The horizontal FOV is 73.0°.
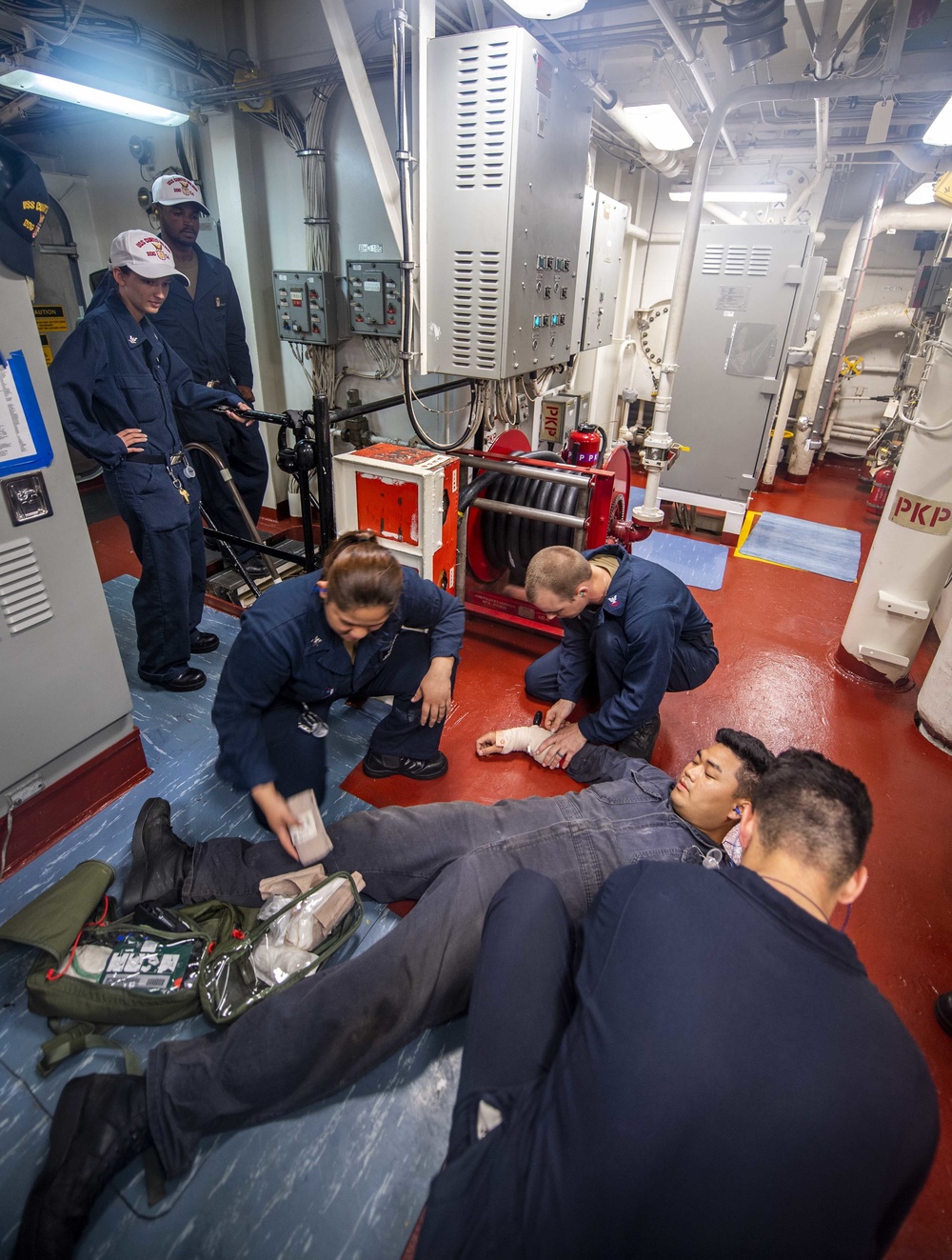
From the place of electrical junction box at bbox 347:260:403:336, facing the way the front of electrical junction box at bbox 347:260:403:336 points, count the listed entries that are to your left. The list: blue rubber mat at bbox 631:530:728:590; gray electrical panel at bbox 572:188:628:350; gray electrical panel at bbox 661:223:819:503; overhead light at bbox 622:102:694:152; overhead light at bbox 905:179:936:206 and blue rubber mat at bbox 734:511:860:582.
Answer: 6

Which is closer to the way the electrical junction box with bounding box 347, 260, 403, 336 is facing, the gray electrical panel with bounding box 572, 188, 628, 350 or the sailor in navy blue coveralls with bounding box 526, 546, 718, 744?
the sailor in navy blue coveralls

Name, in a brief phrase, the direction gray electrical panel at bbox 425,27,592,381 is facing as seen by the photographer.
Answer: facing the viewer and to the right of the viewer

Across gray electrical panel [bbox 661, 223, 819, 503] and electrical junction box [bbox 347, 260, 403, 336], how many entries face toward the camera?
2

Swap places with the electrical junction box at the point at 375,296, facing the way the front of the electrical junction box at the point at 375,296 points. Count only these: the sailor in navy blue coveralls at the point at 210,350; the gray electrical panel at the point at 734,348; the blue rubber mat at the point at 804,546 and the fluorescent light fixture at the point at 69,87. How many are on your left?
2

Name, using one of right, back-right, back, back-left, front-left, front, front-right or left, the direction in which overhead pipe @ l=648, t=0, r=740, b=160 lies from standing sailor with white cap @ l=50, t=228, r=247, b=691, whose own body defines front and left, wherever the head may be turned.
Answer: front-left

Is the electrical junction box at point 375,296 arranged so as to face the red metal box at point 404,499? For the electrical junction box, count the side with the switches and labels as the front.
yes

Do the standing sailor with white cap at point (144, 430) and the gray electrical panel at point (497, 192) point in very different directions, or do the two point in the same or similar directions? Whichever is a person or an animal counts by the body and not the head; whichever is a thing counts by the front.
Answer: same or similar directions

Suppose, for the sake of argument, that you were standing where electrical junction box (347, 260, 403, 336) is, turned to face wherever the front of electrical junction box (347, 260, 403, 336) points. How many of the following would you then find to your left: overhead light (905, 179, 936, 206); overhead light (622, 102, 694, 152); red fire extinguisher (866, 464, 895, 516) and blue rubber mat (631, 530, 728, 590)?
4

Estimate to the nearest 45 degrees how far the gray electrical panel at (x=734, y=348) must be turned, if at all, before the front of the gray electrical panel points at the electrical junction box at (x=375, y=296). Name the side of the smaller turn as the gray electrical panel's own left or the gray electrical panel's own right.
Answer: approximately 45° to the gray electrical panel's own right

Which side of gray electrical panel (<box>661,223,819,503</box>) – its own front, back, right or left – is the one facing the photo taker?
front

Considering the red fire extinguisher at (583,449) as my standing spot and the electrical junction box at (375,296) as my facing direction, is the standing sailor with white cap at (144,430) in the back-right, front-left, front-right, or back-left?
front-left

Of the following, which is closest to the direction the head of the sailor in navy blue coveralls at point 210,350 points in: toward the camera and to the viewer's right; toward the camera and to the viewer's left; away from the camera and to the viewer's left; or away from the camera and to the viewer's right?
toward the camera and to the viewer's right

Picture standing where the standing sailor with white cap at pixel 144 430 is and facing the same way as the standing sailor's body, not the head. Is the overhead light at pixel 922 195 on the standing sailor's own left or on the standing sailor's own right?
on the standing sailor's own left

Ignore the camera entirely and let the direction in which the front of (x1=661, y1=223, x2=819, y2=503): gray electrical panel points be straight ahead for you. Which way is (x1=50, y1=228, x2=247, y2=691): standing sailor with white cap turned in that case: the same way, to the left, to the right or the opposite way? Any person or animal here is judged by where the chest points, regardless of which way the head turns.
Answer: to the left

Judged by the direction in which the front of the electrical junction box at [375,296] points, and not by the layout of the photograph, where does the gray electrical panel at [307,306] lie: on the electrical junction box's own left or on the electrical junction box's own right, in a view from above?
on the electrical junction box's own right

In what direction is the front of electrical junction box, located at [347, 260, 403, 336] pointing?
toward the camera

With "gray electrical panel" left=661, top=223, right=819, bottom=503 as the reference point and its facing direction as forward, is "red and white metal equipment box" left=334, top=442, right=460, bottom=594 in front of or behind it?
in front

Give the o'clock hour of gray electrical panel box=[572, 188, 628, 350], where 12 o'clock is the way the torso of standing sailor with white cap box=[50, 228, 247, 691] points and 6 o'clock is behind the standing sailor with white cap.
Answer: The gray electrical panel is roughly at 10 o'clock from the standing sailor with white cap.
